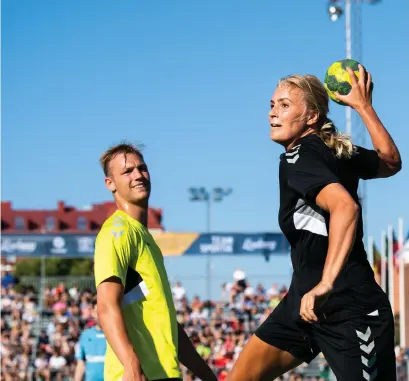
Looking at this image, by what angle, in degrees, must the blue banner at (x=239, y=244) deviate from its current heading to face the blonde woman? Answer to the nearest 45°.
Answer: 0° — it already faces them

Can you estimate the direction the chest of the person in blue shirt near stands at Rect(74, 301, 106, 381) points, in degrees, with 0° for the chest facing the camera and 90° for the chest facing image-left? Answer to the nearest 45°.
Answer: approximately 0°

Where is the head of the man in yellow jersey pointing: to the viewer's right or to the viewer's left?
to the viewer's right

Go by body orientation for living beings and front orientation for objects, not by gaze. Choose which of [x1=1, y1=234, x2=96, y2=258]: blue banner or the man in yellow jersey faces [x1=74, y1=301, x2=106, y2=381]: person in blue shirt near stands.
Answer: the blue banner

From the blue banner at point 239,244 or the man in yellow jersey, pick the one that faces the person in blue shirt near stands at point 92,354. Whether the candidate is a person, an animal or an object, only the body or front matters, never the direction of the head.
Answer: the blue banner

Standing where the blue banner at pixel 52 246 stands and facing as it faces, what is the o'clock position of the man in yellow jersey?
The man in yellow jersey is roughly at 12 o'clock from the blue banner.

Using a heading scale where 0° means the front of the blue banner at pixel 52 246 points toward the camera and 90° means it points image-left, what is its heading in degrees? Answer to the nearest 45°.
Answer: approximately 0°

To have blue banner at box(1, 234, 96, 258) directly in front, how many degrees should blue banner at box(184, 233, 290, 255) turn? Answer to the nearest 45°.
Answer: approximately 90° to its right

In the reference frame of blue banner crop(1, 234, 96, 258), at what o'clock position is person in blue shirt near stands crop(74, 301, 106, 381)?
The person in blue shirt near stands is roughly at 12 o'clock from the blue banner.
